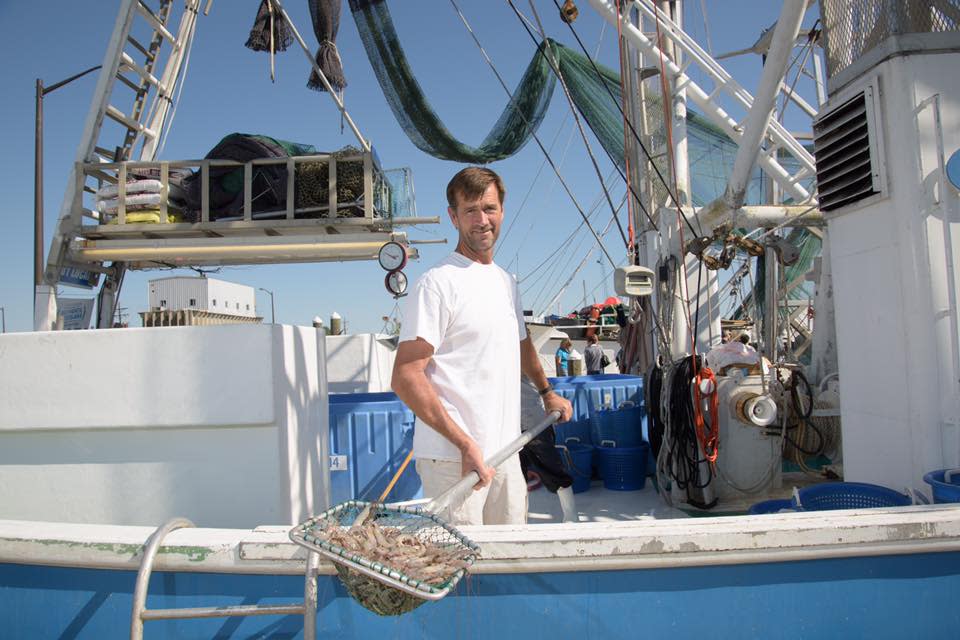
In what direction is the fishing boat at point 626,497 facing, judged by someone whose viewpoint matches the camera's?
facing to the right of the viewer

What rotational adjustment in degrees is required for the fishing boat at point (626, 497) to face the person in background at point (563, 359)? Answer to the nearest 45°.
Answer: approximately 90° to its left

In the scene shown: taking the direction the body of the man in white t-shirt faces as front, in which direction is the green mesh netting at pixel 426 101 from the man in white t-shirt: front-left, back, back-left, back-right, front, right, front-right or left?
back-left

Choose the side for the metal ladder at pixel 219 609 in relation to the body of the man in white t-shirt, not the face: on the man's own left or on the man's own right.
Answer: on the man's own right

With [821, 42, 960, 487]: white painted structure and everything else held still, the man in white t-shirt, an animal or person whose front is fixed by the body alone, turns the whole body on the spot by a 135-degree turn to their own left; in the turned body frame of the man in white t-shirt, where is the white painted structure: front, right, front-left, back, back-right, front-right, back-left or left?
right

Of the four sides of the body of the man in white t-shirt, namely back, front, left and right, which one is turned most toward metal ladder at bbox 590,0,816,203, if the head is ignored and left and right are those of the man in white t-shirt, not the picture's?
left

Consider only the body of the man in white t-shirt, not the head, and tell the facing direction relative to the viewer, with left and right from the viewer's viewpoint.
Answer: facing the viewer and to the right of the viewer

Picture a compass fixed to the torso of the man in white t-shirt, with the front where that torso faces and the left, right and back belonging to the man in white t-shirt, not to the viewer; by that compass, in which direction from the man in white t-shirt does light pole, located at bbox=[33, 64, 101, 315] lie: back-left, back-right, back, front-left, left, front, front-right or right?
back
